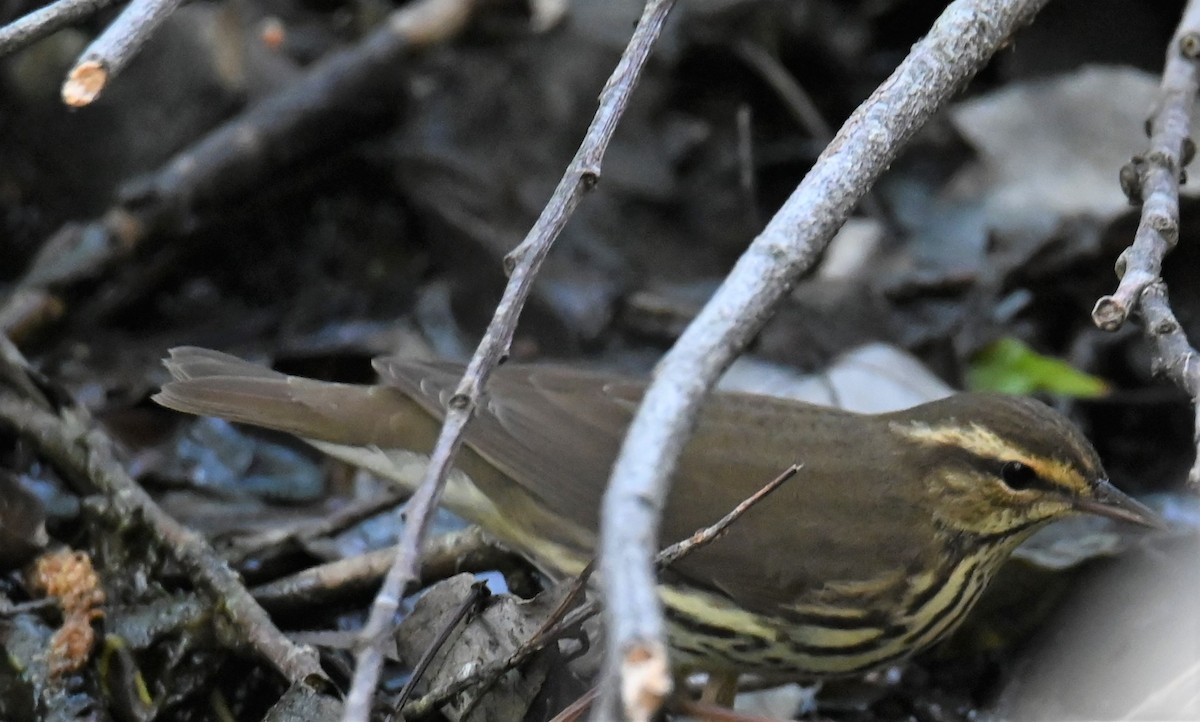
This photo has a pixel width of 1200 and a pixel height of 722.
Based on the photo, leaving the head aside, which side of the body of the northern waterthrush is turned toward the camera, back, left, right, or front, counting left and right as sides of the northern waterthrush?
right

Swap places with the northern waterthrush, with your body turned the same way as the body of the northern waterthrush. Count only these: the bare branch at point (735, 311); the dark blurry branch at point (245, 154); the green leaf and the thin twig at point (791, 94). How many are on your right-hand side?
1

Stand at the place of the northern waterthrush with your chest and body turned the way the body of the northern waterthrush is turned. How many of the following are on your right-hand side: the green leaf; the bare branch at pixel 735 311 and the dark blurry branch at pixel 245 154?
1

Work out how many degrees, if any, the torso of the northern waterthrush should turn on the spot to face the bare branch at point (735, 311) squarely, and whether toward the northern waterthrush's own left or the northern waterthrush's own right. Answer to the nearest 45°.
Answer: approximately 90° to the northern waterthrush's own right

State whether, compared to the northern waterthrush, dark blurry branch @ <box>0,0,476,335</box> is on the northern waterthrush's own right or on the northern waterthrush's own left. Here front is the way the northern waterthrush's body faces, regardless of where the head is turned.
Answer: on the northern waterthrush's own left

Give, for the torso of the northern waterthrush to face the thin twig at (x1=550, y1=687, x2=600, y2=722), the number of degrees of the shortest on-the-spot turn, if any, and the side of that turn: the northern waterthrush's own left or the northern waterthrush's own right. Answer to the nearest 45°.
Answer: approximately 135° to the northern waterthrush's own right

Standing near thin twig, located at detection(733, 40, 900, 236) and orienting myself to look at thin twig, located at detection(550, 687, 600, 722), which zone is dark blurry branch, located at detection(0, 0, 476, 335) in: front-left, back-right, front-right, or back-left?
front-right

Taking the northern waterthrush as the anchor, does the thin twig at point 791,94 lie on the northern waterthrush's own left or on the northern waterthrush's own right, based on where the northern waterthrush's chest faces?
on the northern waterthrush's own left

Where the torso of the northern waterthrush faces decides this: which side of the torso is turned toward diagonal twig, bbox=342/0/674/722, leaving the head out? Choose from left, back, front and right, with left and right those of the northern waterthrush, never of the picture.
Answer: right
